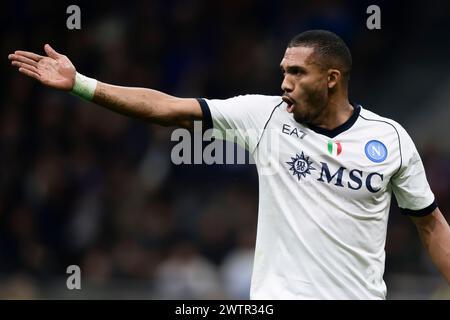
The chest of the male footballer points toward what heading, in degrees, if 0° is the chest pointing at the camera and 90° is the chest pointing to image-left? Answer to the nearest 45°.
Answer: approximately 0°
